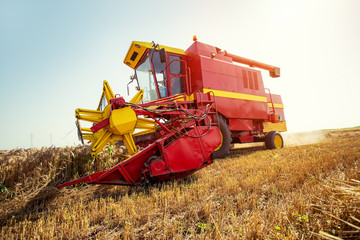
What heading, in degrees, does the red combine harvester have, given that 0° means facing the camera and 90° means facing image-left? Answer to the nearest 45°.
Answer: approximately 45°
